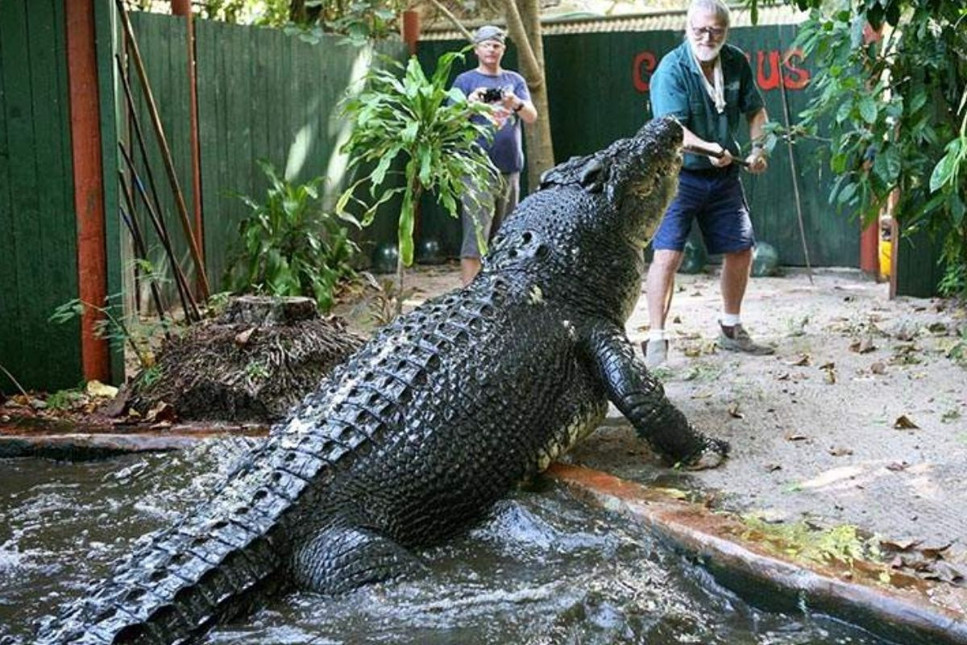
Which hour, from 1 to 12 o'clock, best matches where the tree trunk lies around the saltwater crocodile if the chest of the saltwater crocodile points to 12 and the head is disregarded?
The tree trunk is roughly at 11 o'clock from the saltwater crocodile.

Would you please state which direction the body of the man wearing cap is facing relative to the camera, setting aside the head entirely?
toward the camera

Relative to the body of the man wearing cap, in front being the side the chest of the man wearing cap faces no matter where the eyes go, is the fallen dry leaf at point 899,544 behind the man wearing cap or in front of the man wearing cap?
in front

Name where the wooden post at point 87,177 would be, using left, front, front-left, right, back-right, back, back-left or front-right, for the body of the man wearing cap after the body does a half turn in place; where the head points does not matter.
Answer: back-left

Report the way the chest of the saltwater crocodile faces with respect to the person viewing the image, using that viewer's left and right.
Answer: facing away from the viewer and to the right of the viewer

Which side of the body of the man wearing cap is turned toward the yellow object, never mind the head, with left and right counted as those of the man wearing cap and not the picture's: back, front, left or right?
left

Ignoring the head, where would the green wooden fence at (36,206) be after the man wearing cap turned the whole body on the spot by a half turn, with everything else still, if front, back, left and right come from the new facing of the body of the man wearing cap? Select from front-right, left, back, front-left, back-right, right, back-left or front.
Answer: back-left

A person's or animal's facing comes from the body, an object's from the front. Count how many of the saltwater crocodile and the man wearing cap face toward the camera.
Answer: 1

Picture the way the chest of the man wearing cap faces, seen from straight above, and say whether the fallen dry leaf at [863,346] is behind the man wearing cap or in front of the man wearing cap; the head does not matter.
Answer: in front

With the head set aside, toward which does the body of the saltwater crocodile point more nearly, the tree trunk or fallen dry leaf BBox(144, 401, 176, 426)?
the tree trunk

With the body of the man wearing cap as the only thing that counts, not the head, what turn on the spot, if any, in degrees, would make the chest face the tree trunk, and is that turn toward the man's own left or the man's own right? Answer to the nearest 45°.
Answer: approximately 180°

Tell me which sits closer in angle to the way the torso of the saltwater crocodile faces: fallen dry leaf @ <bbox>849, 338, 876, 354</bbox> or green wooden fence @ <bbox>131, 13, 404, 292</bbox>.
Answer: the fallen dry leaf

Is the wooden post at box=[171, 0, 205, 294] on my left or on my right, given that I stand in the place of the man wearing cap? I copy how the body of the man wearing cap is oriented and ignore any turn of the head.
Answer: on my right

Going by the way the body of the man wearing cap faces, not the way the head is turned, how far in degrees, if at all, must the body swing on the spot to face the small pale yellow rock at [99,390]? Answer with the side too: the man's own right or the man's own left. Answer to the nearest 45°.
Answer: approximately 45° to the man's own right

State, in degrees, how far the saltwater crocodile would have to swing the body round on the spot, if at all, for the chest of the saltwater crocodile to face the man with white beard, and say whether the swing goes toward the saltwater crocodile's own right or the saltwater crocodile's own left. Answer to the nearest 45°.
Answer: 0° — it already faces them
